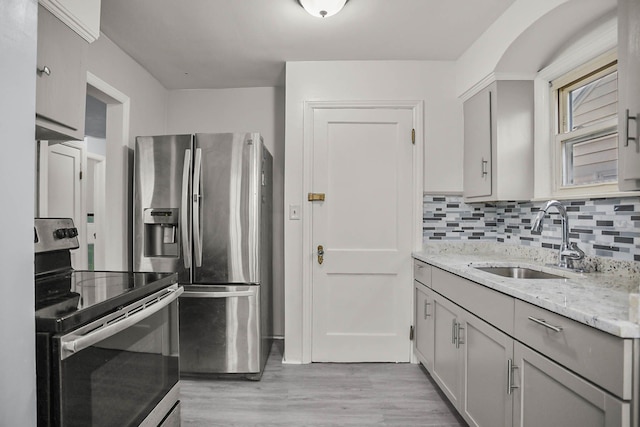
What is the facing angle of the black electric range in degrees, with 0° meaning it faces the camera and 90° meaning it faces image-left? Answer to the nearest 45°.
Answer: approximately 315°

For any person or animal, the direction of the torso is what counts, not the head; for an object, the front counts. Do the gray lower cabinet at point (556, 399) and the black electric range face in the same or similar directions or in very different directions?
very different directions

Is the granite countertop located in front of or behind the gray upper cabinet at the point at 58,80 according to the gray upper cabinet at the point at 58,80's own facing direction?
in front

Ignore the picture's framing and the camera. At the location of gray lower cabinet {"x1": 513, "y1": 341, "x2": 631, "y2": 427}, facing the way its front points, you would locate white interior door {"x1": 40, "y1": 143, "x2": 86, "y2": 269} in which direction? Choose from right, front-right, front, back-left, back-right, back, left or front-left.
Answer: front-right

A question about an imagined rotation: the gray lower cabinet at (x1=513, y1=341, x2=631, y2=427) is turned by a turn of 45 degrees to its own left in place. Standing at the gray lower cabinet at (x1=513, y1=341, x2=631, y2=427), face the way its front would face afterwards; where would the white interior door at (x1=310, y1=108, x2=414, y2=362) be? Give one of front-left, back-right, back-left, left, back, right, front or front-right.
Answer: back-right

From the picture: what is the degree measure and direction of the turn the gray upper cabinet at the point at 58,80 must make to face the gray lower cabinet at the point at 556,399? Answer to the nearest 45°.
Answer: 0° — it already faces it

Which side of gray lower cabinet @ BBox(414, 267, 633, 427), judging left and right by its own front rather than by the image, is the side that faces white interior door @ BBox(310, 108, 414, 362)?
right
